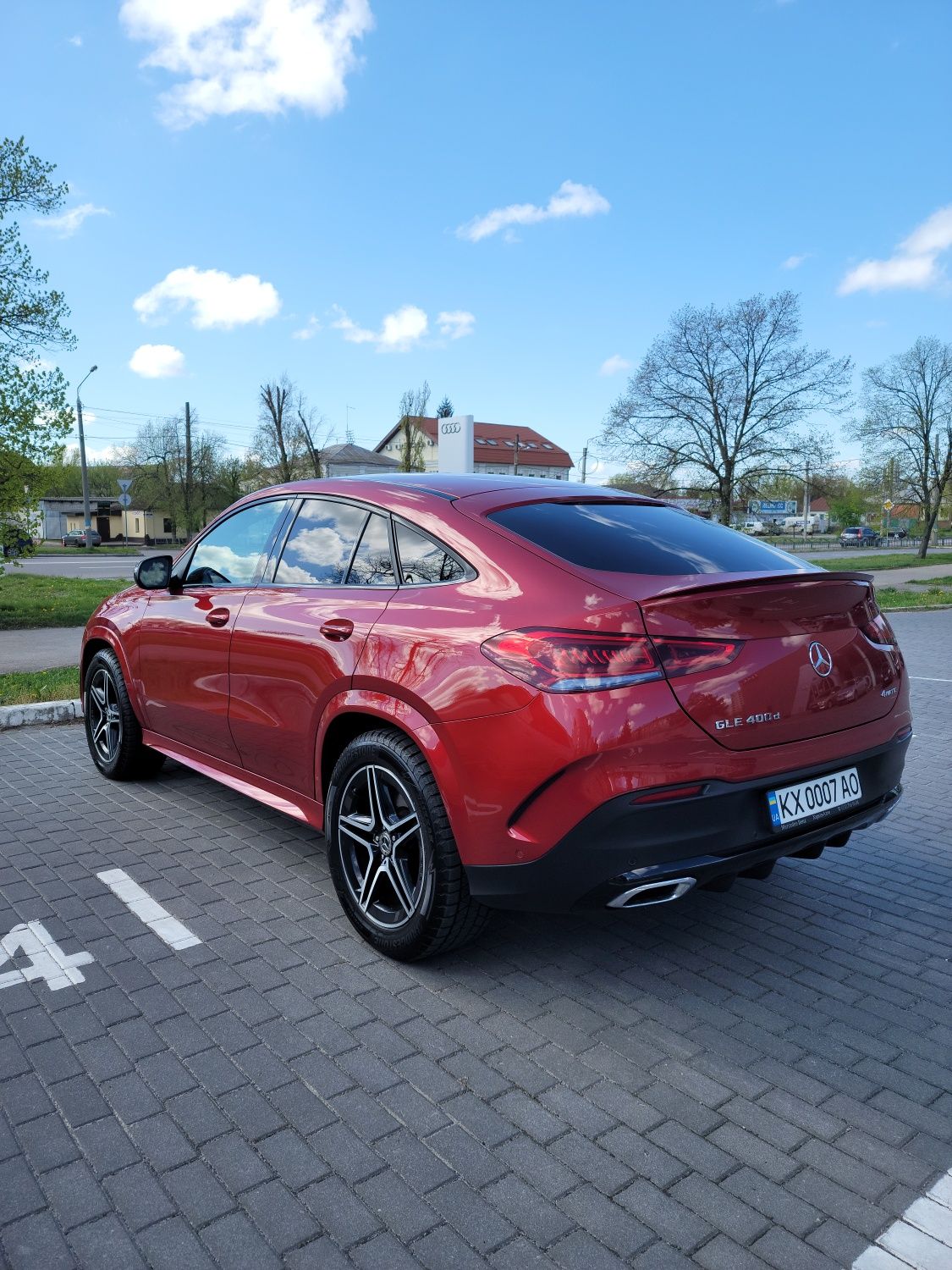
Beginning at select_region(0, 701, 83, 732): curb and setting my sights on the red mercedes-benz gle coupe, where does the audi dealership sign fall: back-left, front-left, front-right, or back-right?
back-left

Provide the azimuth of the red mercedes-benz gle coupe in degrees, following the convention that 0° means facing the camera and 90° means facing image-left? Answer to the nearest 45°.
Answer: approximately 135°

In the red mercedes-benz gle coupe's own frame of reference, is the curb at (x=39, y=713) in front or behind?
in front

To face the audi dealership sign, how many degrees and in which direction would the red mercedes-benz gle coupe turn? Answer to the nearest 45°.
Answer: approximately 45° to its right

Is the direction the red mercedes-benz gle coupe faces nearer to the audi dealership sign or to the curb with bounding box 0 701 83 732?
the curb
